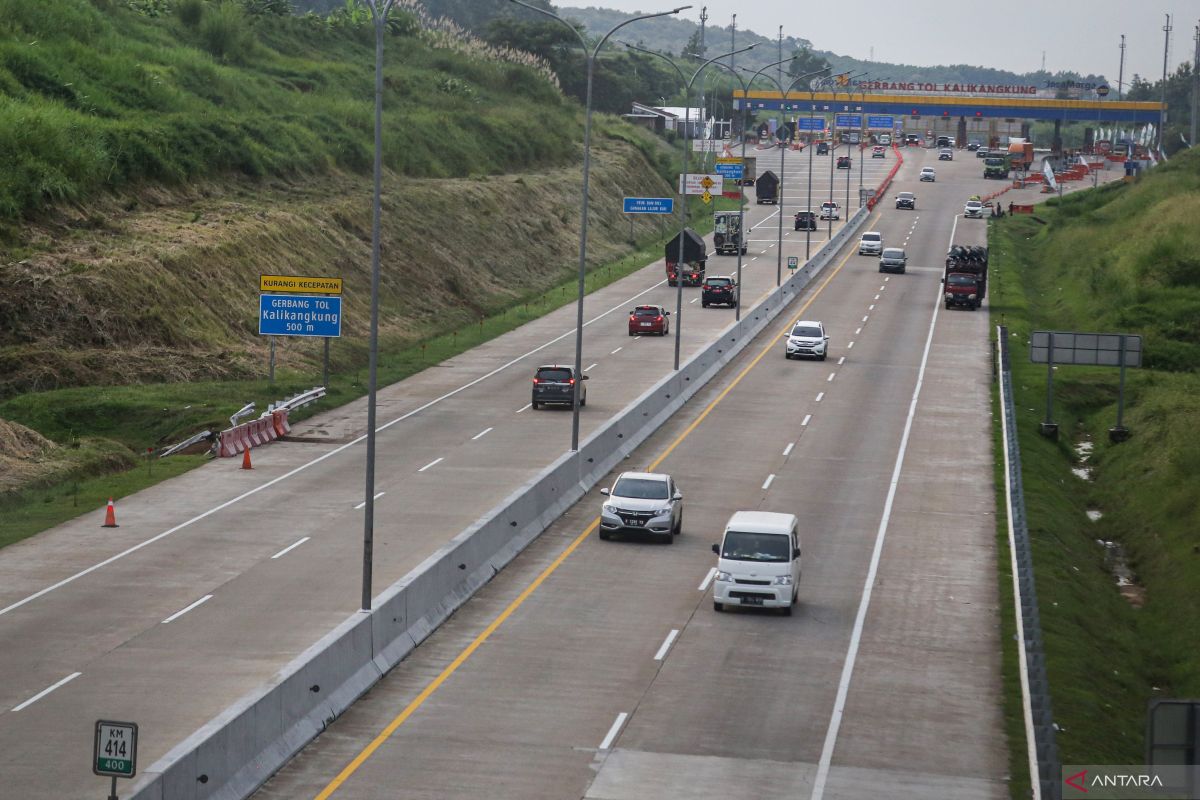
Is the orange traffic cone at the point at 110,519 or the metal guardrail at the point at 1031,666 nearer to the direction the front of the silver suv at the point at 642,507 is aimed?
the metal guardrail

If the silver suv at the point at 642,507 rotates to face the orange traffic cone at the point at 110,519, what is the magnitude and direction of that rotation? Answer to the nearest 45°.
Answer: approximately 90° to its right

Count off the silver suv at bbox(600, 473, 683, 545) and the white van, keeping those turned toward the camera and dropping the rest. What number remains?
2

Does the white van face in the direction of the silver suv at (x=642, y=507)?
no

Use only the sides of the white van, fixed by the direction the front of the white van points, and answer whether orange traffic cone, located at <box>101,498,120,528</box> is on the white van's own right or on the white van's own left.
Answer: on the white van's own right

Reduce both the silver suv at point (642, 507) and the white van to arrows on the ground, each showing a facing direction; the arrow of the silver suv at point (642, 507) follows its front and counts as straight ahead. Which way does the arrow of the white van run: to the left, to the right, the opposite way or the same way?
the same way

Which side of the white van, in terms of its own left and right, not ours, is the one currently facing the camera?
front
